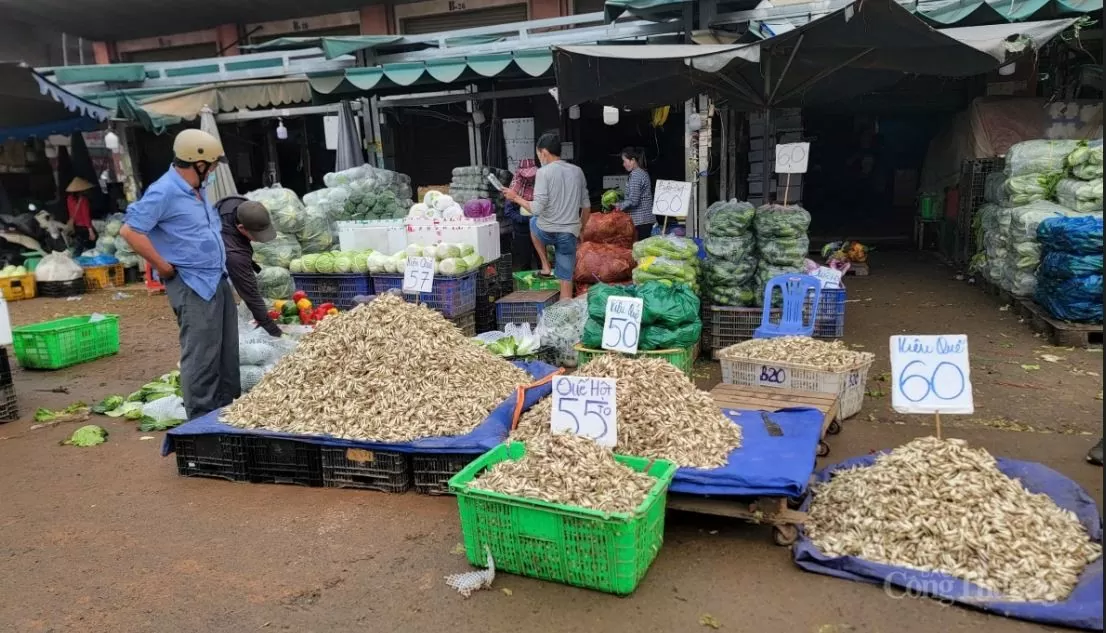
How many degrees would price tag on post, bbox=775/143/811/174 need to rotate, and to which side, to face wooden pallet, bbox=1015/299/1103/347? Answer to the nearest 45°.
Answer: approximately 90° to its left

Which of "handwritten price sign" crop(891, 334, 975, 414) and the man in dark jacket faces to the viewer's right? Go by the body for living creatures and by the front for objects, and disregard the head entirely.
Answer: the man in dark jacket

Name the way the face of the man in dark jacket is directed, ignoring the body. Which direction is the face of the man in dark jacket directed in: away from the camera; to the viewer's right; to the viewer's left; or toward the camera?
to the viewer's right

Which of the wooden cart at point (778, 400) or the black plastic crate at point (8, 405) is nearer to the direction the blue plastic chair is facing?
the wooden cart

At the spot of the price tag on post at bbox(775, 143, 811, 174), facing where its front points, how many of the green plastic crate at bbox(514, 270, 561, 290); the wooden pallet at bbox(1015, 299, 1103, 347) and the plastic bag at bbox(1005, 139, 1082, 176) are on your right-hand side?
1

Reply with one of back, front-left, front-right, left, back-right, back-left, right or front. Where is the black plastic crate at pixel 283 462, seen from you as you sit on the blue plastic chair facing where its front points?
front-right

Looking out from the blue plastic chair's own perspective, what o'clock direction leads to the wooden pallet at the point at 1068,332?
The wooden pallet is roughly at 8 o'clock from the blue plastic chair.

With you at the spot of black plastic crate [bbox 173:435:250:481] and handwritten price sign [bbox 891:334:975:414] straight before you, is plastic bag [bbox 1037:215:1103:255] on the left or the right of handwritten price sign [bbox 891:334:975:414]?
left

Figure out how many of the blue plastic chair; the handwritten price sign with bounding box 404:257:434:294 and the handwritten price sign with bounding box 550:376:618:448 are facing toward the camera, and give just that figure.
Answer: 3

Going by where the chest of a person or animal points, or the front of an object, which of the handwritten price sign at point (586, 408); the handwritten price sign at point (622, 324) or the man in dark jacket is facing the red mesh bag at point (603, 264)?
the man in dark jacket

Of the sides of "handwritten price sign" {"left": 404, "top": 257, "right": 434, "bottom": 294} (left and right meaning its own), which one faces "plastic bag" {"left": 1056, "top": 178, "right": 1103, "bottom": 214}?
left

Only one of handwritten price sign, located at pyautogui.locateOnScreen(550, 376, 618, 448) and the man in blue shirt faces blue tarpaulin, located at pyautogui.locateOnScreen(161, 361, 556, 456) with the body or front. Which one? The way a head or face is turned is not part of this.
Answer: the man in blue shirt

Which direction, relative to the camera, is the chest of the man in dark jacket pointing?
to the viewer's right
